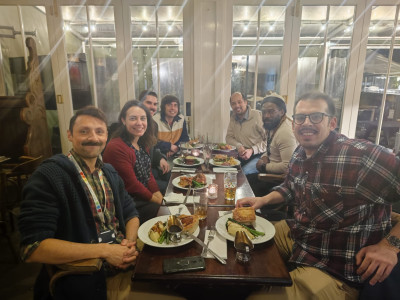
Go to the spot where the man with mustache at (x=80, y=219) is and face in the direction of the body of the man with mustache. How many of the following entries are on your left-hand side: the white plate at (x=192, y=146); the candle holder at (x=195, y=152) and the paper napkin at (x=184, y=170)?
3

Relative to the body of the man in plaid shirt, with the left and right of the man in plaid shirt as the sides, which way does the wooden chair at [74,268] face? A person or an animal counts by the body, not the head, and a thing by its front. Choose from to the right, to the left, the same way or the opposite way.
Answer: the opposite way

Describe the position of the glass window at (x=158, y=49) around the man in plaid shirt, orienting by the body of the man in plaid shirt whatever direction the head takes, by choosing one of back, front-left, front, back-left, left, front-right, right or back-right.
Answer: right

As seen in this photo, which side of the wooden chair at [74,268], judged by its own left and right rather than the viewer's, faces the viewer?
right
